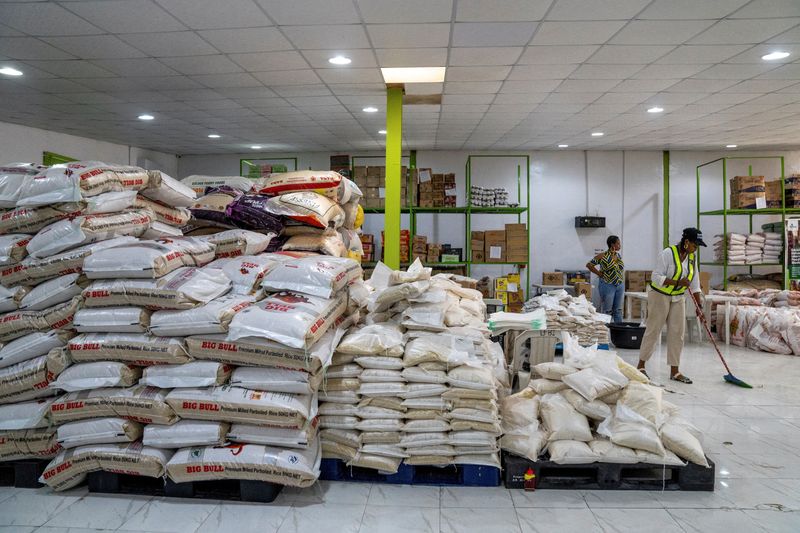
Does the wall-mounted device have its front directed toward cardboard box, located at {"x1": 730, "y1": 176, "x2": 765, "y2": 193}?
no

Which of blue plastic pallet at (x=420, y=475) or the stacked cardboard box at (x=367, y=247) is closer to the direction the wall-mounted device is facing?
the blue plastic pallet

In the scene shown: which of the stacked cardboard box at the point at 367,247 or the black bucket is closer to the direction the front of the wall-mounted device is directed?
the black bucket

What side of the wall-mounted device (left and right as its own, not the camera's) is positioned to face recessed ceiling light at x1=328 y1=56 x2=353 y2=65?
front

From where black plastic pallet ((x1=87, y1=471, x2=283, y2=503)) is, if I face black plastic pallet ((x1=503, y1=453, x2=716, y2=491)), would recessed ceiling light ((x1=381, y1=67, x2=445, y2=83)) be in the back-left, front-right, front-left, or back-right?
front-left

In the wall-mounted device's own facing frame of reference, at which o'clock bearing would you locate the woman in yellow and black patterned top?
The woman in yellow and black patterned top is roughly at 12 o'clock from the wall-mounted device.

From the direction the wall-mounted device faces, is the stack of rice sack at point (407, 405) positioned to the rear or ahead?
ahead

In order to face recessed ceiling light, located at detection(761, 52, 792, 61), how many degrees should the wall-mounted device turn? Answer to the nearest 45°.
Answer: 0° — it already faces it

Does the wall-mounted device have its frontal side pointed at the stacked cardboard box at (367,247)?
no

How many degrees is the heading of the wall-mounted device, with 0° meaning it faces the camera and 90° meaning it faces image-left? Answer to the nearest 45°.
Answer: approximately 0°

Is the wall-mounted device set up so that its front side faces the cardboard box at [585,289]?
yes

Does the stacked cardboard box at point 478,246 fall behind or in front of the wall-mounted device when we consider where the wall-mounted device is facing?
in front

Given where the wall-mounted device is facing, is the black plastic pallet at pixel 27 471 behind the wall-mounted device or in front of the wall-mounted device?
in front

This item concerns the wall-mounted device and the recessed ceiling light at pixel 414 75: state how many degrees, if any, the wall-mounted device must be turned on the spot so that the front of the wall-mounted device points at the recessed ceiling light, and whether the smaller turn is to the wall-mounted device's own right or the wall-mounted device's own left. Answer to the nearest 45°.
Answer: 0° — it already faces it

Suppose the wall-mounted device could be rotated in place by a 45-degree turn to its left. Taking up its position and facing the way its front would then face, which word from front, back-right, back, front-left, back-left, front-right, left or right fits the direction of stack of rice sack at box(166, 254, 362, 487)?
front-right

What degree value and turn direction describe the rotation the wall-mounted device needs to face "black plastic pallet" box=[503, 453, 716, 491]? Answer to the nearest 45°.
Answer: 0° — it already faces it
